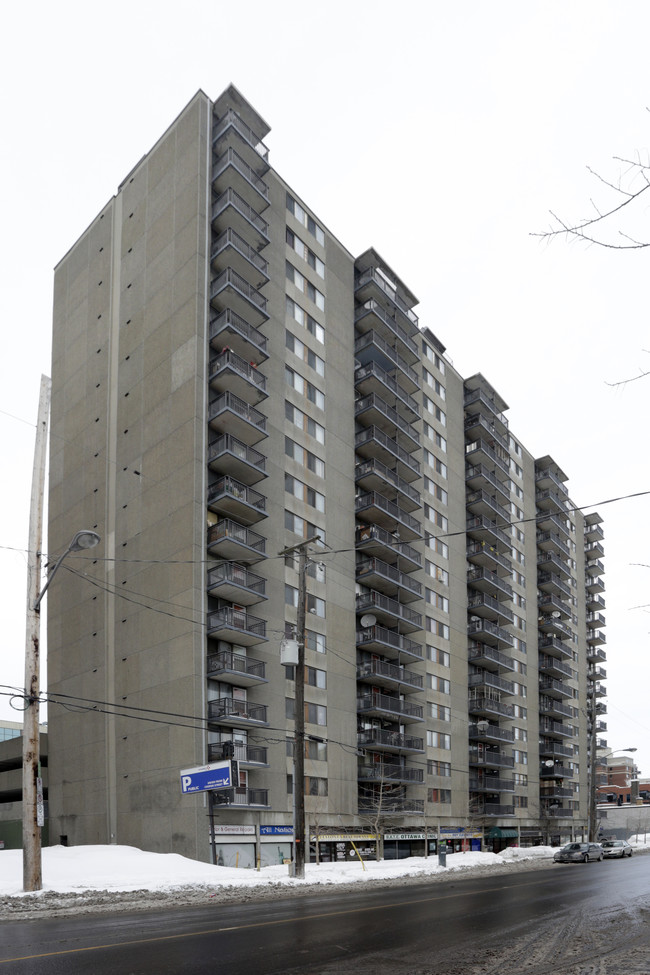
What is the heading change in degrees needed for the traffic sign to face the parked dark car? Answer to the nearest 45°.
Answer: approximately 180°

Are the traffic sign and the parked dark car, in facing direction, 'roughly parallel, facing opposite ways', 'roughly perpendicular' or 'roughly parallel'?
roughly parallel

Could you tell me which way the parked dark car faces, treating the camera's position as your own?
facing the viewer and to the left of the viewer

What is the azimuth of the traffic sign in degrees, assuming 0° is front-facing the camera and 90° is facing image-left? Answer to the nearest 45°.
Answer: approximately 45°

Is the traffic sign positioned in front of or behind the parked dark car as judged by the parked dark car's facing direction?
in front

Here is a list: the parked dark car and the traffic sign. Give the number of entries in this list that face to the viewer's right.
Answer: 0
